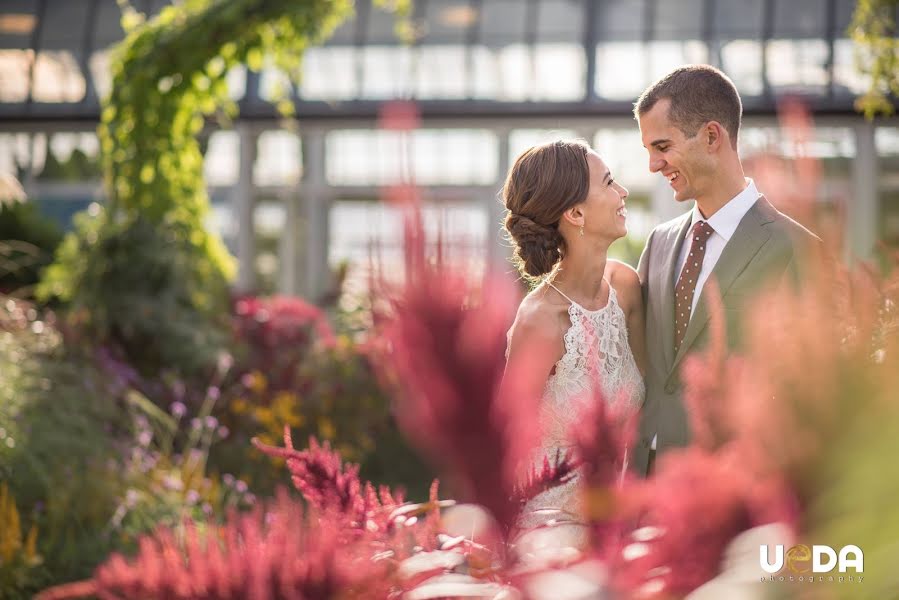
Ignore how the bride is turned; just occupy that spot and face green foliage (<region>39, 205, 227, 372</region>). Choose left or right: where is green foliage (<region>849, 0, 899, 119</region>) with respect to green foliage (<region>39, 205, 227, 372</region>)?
right

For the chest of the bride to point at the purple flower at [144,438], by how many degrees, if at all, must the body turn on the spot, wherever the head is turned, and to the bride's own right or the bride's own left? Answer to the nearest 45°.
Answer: approximately 180°

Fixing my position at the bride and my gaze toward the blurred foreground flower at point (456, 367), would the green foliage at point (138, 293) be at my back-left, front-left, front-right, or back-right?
back-right

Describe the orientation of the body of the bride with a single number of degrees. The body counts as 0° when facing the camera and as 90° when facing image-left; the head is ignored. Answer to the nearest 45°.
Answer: approximately 315°

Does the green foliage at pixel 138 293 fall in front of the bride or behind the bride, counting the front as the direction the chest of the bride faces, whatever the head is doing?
behind

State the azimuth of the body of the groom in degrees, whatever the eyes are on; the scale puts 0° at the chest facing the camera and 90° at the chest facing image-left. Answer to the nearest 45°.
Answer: approximately 45°

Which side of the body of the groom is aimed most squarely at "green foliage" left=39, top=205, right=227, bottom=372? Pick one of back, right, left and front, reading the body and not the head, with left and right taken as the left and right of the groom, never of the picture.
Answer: right

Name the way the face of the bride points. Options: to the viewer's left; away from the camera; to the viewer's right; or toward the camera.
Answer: to the viewer's right

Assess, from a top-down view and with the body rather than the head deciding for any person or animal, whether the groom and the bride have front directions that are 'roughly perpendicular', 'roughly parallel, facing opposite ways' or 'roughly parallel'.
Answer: roughly perpendicular

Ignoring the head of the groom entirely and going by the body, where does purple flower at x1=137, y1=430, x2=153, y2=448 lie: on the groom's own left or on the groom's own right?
on the groom's own right
